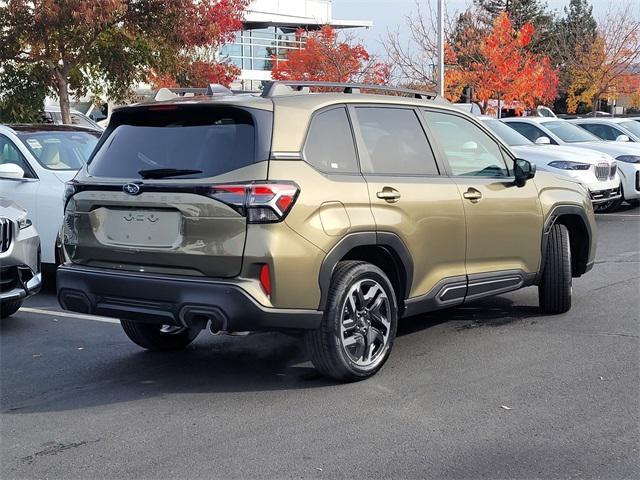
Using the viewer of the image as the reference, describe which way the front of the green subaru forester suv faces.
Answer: facing away from the viewer and to the right of the viewer

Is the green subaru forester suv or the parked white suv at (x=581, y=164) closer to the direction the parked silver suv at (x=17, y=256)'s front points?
the green subaru forester suv

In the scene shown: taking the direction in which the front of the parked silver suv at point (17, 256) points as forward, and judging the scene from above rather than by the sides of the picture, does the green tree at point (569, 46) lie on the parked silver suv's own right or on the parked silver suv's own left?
on the parked silver suv's own left

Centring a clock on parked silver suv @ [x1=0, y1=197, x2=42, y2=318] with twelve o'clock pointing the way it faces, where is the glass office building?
The glass office building is roughly at 8 o'clock from the parked silver suv.

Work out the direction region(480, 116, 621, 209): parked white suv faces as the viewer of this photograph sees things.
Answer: facing the viewer and to the right of the viewer

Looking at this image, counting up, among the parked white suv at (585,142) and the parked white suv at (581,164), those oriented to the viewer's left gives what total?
0

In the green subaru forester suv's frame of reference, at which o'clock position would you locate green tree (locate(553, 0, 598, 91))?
The green tree is roughly at 11 o'clock from the green subaru forester suv.

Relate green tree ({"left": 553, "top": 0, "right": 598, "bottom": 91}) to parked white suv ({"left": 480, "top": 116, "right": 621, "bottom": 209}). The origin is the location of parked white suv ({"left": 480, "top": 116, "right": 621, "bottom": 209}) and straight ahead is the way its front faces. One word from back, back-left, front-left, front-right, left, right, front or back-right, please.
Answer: back-left

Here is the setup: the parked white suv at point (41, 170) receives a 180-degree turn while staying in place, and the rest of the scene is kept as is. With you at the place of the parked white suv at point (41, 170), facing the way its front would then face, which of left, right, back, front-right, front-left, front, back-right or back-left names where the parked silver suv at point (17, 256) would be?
back-left

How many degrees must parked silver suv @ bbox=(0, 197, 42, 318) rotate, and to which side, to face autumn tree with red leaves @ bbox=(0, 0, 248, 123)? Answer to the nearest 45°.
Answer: approximately 135° to its left

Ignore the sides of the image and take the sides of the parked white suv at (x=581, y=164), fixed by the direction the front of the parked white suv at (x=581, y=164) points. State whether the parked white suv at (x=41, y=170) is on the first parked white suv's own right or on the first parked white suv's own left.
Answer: on the first parked white suv's own right
